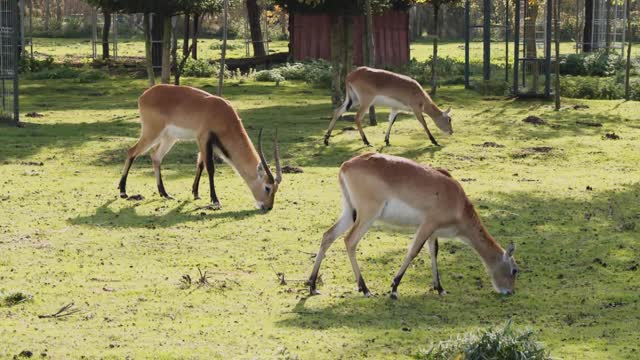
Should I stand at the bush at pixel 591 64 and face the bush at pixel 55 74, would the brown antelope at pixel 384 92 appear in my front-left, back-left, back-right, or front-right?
front-left

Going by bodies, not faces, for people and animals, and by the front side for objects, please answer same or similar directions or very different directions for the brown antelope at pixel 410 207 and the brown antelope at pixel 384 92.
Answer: same or similar directions

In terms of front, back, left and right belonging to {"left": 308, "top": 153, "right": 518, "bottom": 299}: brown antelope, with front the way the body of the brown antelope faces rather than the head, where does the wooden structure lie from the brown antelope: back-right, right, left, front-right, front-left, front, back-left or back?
left

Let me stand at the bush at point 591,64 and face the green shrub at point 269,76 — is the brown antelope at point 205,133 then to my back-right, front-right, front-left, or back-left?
front-left

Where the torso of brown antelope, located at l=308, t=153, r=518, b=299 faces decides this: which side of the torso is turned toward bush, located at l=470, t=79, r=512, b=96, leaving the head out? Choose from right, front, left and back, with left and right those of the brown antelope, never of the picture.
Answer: left

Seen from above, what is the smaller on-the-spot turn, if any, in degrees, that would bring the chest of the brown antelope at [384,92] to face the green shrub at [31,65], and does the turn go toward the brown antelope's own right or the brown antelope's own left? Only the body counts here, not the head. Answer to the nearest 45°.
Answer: approximately 135° to the brown antelope's own left

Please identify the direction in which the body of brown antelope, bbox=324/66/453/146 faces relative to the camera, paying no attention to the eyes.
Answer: to the viewer's right

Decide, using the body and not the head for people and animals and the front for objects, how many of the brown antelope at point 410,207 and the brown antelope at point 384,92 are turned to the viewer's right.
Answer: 2

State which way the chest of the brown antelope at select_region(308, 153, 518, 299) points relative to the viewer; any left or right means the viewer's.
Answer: facing to the right of the viewer
